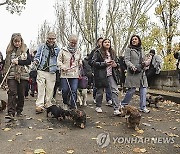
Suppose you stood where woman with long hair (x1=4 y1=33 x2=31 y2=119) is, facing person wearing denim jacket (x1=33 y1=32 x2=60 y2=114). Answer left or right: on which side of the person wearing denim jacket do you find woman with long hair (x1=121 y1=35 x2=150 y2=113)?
right

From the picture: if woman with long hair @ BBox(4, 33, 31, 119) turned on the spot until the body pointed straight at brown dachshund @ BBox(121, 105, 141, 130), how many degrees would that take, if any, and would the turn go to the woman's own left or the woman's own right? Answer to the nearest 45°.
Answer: approximately 45° to the woman's own left

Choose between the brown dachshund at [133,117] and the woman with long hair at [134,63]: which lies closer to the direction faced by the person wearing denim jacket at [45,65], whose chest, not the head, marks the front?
the brown dachshund

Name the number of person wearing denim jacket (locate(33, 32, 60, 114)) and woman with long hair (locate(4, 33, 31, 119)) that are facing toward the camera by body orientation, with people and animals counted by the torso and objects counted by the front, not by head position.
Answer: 2

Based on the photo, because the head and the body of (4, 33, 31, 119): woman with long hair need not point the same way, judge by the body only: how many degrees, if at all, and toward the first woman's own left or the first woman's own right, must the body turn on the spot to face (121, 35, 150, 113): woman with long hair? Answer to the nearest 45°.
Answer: approximately 90° to the first woman's own left

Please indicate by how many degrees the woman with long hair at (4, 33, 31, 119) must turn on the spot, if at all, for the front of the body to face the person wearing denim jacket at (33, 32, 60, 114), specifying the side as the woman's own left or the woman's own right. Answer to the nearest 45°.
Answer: approximately 135° to the woman's own left

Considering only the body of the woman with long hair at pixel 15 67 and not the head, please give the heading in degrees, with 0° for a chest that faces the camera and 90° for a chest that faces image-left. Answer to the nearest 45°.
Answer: approximately 0°

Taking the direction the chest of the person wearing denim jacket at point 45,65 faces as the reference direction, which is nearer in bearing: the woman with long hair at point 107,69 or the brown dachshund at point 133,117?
the brown dachshund

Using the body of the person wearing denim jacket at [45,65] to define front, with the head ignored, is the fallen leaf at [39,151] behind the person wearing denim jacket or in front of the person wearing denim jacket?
in front

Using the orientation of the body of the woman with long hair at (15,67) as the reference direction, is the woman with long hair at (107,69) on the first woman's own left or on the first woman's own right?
on the first woman's own left
